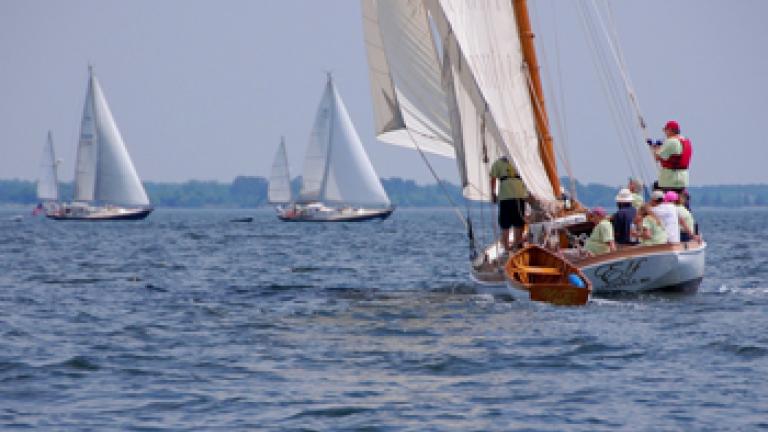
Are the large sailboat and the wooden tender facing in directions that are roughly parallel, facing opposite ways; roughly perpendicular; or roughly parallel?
roughly parallel

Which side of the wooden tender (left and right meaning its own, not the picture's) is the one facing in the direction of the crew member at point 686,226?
right

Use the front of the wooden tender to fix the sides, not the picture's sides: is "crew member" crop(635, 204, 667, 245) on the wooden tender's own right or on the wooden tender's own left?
on the wooden tender's own right

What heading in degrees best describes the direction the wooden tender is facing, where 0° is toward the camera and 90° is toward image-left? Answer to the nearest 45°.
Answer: approximately 135°

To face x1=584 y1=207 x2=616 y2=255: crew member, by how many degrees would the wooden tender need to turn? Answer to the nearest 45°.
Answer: approximately 90° to its right

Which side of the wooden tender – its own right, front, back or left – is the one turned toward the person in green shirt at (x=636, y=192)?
right

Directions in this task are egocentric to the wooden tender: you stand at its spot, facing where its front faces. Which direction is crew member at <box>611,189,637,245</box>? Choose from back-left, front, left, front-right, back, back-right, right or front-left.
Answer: right

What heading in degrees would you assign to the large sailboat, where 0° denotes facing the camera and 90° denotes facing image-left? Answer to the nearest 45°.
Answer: approximately 135°
